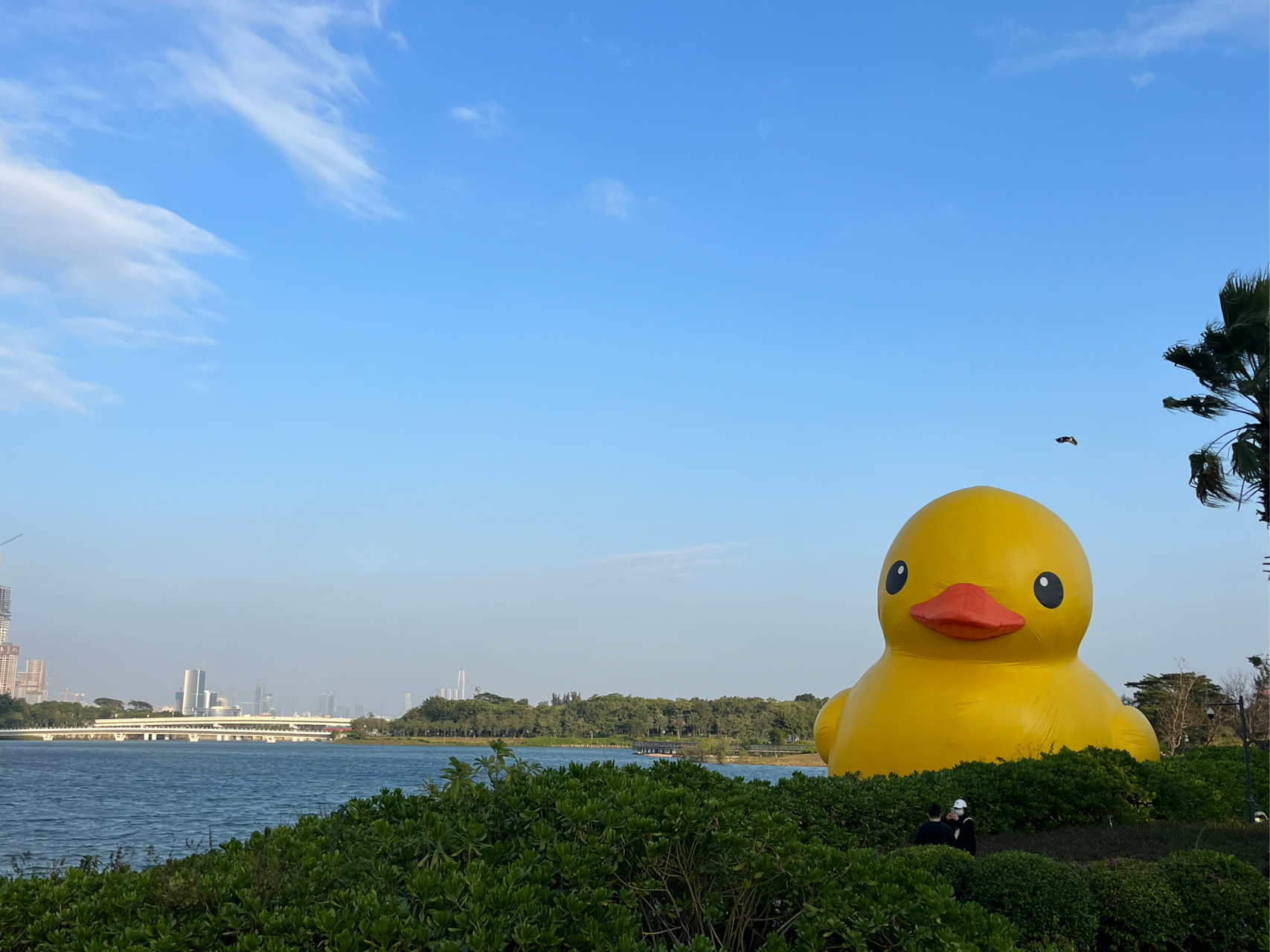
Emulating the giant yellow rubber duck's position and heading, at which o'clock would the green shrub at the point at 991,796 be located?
The green shrub is roughly at 12 o'clock from the giant yellow rubber duck.

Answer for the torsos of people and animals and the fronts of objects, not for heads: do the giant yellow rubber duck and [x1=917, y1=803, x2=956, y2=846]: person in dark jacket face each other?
yes

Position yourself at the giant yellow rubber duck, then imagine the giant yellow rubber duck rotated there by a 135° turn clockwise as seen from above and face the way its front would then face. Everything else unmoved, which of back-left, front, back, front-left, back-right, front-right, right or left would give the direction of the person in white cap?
back-left

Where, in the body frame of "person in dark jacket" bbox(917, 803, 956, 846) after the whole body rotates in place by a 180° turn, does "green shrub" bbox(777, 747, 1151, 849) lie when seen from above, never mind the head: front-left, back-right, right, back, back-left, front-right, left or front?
back

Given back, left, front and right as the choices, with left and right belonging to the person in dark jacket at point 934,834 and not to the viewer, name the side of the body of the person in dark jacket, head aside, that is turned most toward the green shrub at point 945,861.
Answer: back

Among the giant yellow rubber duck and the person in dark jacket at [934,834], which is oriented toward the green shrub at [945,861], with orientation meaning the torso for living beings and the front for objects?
the giant yellow rubber duck

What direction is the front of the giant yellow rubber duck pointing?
toward the camera

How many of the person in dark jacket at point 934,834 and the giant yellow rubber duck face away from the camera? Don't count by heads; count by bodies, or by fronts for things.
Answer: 1

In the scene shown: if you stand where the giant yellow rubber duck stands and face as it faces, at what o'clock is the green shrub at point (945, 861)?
The green shrub is roughly at 12 o'clock from the giant yellow rubber duck.

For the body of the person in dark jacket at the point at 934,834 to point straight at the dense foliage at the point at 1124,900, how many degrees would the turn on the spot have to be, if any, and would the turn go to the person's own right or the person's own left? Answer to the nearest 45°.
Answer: approximately 135° to the person's own right

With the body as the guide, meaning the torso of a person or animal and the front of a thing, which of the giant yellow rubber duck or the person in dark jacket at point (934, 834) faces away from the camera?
the person in dark jacket

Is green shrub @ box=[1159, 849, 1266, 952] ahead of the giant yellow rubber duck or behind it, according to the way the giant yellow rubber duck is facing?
ahead

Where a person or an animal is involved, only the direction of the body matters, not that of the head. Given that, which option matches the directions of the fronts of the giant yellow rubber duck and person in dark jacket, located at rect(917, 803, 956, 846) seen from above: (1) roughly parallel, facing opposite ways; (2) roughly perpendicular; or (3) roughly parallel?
roughly parallel, facing opposite ways

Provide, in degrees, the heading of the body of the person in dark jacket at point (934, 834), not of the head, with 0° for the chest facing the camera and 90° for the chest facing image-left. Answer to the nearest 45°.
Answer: approximately 180°

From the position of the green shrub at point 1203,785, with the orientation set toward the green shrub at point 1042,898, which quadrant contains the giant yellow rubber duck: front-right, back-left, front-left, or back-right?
back-right

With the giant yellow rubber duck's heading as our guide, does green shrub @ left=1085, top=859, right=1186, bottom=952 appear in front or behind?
in front
